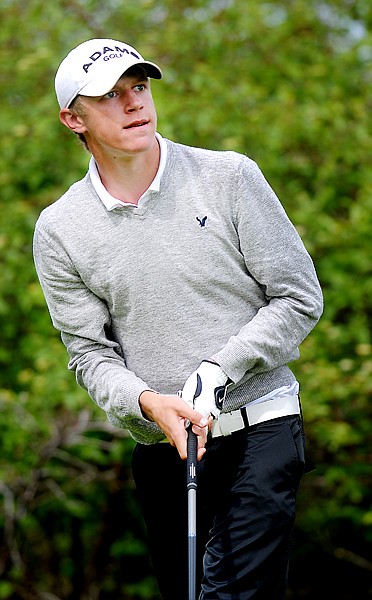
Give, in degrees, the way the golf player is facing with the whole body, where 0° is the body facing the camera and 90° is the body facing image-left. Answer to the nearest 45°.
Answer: approximately 0°

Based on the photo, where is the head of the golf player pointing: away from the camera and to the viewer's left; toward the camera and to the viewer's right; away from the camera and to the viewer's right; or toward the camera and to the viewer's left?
toward the camera and to the viewer's right
